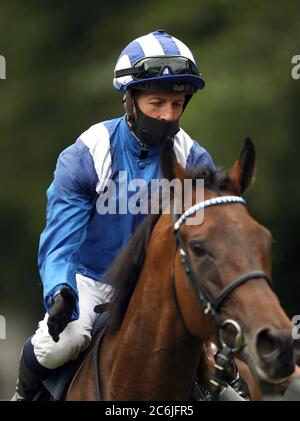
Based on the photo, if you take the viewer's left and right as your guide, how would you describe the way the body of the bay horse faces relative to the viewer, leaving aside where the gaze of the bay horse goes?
facing the viewer and to the right of the viewer
